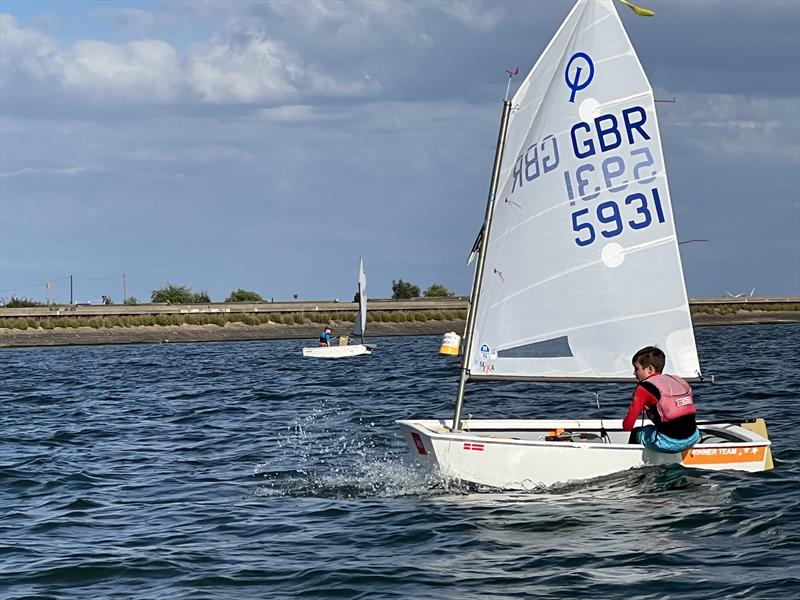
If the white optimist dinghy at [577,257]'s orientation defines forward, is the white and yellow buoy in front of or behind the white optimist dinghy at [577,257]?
in front

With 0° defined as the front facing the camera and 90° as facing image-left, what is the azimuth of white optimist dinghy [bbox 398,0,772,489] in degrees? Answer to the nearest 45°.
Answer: approximately 90°
